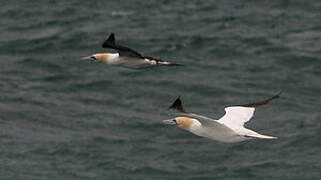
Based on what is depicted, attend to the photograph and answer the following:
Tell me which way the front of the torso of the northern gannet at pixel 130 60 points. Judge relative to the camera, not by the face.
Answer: to the viewer's left
